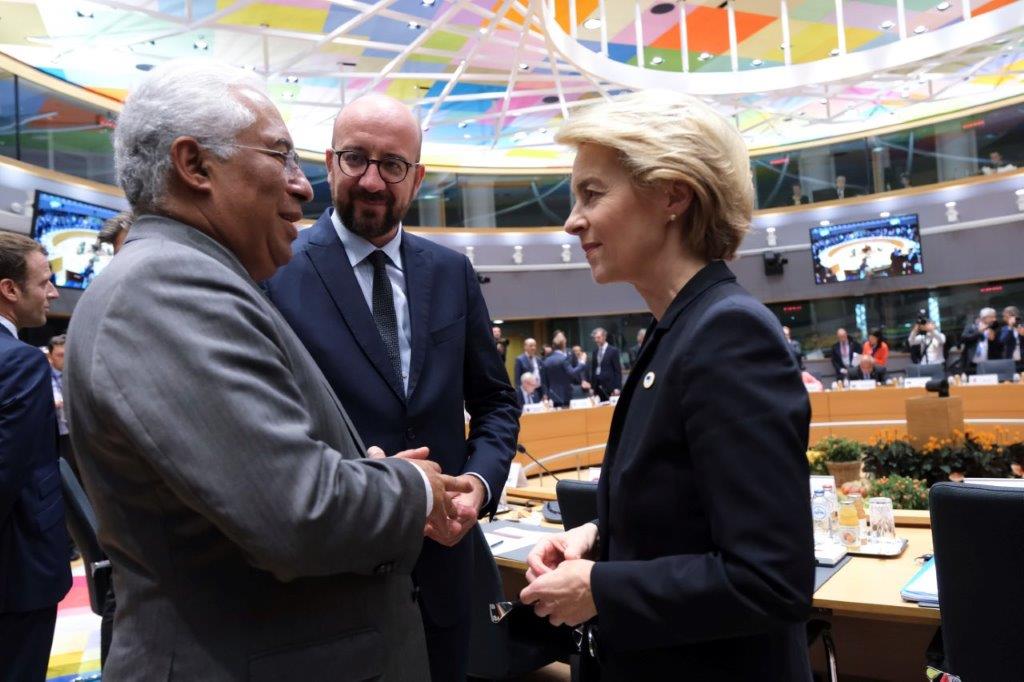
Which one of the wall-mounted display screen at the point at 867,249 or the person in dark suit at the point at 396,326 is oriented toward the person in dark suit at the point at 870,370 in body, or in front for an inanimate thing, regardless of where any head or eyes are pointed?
the wall-mounted display screen

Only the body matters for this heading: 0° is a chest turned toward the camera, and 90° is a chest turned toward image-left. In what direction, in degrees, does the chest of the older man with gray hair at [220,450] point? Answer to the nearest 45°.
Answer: approximately 270°

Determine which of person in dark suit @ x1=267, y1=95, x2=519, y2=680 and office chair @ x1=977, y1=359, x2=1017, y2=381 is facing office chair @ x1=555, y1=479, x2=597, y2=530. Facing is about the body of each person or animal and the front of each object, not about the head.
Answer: office chair @ x1=977, y1=359, x2=1017, y2=381

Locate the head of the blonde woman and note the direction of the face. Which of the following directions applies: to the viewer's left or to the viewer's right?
to the viewer's left

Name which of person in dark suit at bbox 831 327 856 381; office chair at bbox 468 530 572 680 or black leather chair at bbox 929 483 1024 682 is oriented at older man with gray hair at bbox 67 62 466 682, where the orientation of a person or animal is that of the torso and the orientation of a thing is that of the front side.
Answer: the person in dark suit

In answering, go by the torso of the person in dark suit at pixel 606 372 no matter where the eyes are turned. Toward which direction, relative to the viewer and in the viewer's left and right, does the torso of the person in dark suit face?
facing the viewer and to the left of the viewer

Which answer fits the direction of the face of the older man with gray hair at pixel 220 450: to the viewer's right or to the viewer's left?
to the viewer's right

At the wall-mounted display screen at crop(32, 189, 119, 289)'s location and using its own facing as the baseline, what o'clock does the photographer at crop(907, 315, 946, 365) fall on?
The photographer is roughly at 11 o'clock from the wall-mounted display screen.

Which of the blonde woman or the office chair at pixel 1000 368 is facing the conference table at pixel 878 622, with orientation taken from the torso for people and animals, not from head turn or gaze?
the office chair

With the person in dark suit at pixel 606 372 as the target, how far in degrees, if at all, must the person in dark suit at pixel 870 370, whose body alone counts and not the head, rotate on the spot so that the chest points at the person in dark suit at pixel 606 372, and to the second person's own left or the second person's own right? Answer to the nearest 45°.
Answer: approximately 90° to the second person's own right

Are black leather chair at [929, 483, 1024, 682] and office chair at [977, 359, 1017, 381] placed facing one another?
yes

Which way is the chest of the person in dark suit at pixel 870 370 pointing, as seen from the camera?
toward the camera

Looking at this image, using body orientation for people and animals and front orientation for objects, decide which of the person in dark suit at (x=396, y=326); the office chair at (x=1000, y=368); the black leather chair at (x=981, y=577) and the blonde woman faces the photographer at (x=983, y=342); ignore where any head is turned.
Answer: the black leather chair

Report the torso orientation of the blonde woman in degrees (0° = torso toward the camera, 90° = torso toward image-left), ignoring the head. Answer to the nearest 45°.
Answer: approximately 90°
